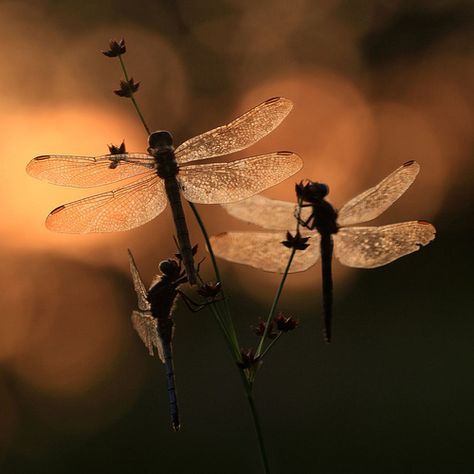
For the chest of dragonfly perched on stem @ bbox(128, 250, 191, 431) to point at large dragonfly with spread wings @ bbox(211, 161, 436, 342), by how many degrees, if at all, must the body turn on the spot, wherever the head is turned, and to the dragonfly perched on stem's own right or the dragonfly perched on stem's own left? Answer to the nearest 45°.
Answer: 0° — it already faces it

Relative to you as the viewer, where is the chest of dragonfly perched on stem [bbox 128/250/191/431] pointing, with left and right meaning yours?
facing to the right of the viewer

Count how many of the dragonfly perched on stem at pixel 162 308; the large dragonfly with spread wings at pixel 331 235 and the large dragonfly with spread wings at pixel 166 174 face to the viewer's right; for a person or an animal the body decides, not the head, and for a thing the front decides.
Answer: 1
